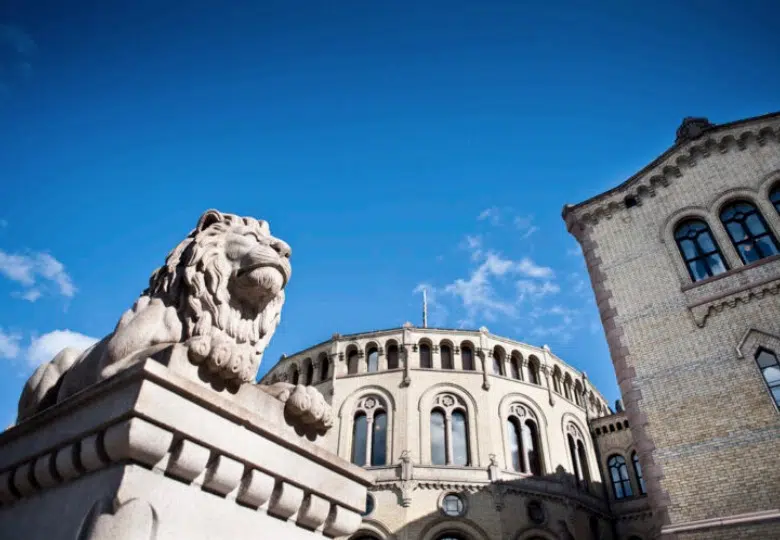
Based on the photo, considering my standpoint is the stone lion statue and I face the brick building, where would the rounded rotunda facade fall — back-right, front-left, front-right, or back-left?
front-left

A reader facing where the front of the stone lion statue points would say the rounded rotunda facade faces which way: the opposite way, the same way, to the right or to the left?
to the right

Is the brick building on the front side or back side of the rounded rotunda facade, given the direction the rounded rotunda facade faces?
on the front side

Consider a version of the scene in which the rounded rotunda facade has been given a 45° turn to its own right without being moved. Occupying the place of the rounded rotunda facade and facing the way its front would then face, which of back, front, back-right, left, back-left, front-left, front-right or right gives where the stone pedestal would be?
front-left

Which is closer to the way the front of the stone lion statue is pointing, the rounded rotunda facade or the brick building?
the brick building

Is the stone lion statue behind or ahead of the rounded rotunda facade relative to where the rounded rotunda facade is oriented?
ahead

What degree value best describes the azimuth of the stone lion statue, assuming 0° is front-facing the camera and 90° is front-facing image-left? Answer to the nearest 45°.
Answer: approximately 315°

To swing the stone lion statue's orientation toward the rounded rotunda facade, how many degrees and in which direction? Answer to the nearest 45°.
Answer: approximately 90° to its left

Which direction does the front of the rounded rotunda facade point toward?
toward the camera

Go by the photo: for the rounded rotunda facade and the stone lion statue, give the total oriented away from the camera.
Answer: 0

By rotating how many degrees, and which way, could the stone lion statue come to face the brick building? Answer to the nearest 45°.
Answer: approximately 45° to its left
